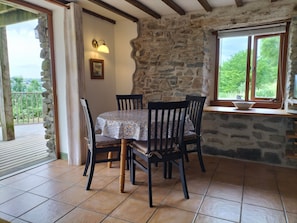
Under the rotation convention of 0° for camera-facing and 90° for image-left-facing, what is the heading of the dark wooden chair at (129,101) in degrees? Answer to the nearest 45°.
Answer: approximately 0°

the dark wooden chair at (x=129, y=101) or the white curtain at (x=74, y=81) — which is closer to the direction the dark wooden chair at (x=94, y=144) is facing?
the dark wooden chair

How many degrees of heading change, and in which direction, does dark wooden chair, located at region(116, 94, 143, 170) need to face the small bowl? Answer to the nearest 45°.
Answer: approximately 90° to its left

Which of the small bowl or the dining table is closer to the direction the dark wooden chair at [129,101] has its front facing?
the dining table

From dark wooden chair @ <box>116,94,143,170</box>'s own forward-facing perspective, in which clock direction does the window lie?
The window is roughly at 9 o'clock from the dark wooden chair.

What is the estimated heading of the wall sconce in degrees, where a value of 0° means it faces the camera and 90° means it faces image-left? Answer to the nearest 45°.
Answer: approximately 315°

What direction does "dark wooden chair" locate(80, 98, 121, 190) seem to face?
to the viewer's right

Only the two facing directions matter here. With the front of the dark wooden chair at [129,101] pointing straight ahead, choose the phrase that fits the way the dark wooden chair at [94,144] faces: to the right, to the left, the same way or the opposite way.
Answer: to the left

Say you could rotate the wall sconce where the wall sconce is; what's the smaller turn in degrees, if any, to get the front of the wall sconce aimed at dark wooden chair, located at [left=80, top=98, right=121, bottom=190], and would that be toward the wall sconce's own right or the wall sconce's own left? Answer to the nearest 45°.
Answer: approximately 45° to the wall sconce's own right

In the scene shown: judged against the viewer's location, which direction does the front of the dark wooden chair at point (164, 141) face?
facing away from the viewer and to the left of the viewer
